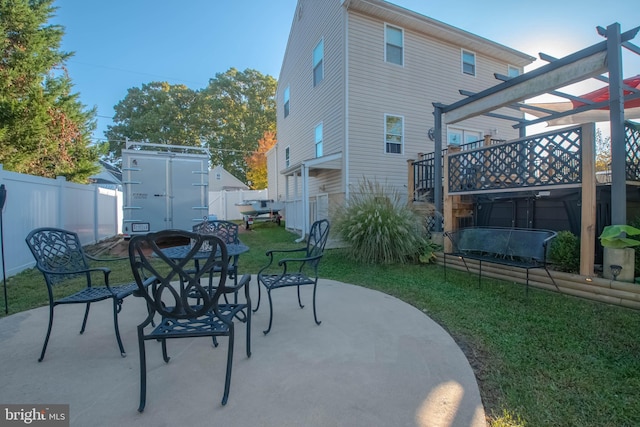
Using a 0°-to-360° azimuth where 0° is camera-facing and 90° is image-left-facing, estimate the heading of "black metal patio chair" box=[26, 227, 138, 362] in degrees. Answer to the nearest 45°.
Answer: approximately 315°

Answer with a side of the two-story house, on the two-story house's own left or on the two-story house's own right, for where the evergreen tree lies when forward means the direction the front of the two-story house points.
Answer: on the two-story house's own left

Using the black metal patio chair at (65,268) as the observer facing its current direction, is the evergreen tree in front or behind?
behind

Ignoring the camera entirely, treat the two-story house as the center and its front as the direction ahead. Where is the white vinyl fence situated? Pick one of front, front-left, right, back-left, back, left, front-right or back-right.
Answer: left

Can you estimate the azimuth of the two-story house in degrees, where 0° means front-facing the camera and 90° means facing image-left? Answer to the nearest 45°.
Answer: approximately 135°

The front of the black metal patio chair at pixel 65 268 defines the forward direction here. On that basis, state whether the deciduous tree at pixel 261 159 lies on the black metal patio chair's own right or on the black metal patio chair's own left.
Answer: on the black metal patio chair's own left

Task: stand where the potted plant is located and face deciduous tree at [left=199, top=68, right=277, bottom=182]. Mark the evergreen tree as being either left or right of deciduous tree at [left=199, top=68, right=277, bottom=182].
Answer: left

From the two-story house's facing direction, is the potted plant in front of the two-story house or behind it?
behind

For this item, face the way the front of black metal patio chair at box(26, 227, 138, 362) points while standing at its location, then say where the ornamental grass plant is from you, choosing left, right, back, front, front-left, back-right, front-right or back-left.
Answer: front-left

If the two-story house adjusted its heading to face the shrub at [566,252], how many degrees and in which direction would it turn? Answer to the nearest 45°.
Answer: approximately 180°

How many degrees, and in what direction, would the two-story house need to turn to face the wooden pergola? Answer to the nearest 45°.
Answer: approximately 180°

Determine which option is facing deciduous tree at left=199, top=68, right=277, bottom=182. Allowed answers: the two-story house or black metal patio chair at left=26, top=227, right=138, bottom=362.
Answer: the two-story house

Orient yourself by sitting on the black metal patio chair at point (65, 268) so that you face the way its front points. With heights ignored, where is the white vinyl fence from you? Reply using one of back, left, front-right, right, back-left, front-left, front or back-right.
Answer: back-left

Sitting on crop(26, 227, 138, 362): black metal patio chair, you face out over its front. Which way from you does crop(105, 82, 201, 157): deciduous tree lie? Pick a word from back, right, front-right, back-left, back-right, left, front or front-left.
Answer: back-left
